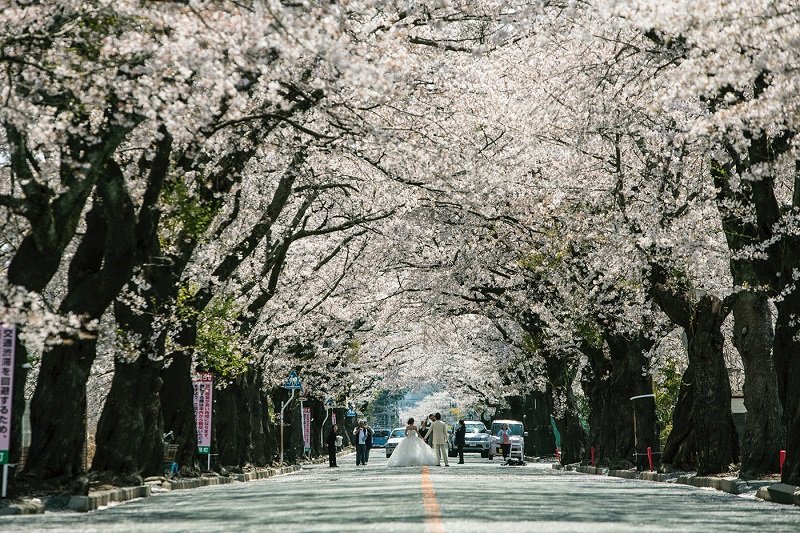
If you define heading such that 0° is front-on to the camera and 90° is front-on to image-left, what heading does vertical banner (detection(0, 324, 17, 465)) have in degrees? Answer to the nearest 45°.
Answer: approximately 0°

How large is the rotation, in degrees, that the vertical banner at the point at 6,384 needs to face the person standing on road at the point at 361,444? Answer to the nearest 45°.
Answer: approximately 135° to its left

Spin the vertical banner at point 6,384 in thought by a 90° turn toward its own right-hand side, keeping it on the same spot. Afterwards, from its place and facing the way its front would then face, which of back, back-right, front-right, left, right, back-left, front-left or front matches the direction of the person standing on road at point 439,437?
back-right

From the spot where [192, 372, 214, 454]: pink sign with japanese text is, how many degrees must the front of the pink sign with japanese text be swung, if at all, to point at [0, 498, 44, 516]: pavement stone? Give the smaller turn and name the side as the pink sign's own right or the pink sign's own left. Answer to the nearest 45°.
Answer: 0° — it already faces it

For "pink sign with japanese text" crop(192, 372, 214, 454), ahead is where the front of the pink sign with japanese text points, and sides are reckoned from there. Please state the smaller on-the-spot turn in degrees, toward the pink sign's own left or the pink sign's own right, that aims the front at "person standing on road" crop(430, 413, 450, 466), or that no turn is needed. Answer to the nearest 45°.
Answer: approximately 135° to the pink sign's own left
